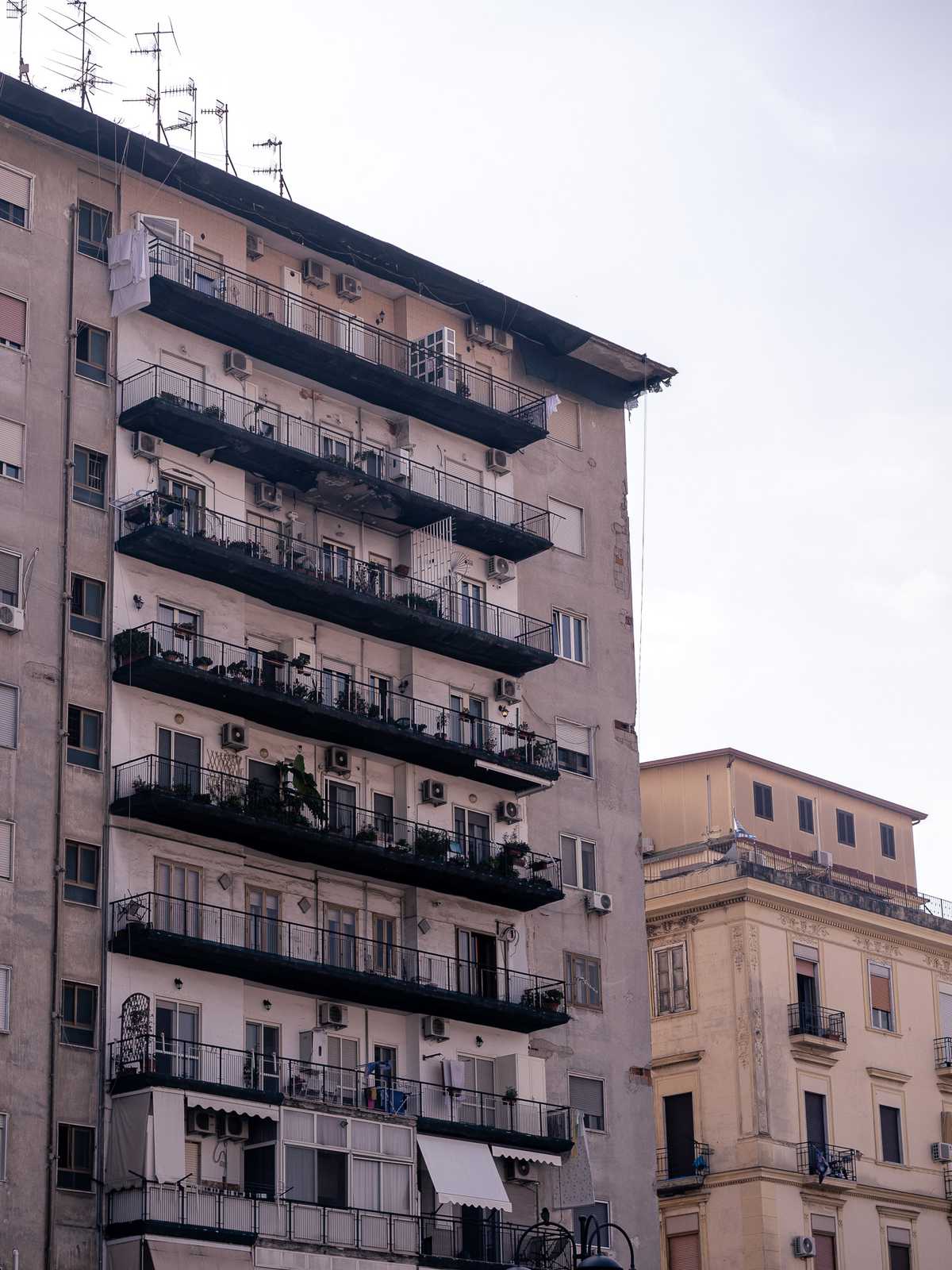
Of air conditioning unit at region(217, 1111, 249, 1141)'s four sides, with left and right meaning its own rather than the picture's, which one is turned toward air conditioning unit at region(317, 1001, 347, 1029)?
left

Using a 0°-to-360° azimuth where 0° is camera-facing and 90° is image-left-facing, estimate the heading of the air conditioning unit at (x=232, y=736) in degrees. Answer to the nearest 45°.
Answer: approximately 315°

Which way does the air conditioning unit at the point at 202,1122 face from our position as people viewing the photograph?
facing the viewer and to the right of the viewer
